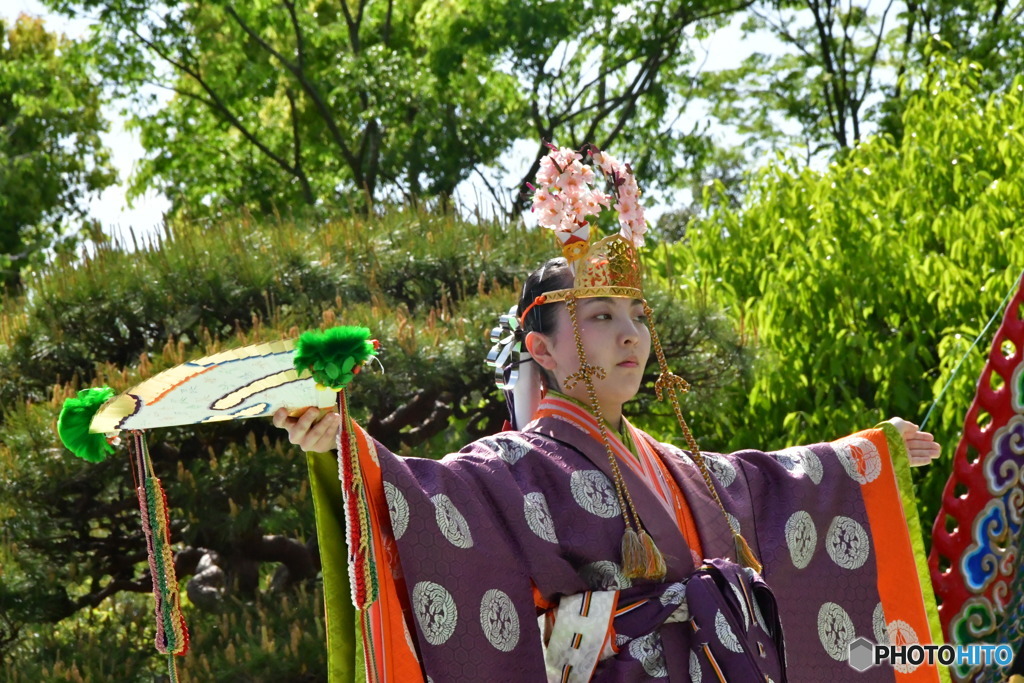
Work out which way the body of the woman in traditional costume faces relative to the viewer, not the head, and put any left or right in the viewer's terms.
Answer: facing the viewer and to the right of the viewer

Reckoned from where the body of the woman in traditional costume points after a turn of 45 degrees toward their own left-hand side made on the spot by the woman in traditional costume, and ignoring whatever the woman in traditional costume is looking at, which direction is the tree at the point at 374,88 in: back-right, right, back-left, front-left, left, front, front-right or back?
left

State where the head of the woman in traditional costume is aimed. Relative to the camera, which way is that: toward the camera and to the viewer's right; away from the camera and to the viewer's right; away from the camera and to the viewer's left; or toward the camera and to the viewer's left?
toward the camera and to the viewer's right

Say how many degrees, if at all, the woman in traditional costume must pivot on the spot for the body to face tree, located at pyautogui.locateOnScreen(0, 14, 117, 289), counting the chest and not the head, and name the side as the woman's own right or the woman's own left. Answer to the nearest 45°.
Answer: approximately 180°
